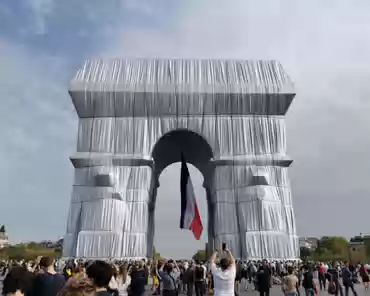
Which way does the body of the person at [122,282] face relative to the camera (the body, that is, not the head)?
away from the camera

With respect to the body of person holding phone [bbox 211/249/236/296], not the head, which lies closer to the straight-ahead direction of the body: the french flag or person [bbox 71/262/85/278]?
the french flag

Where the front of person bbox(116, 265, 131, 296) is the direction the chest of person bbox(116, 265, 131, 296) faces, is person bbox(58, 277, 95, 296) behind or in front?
behind

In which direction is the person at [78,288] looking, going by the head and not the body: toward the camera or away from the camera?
away from the camera

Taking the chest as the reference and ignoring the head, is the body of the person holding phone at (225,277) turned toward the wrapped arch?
yes

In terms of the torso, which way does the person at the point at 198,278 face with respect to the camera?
away from the camera

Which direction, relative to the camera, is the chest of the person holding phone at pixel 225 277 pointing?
away from the camera

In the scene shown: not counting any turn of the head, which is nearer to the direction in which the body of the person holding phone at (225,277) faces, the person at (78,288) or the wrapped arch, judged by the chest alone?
the wrapped arch
